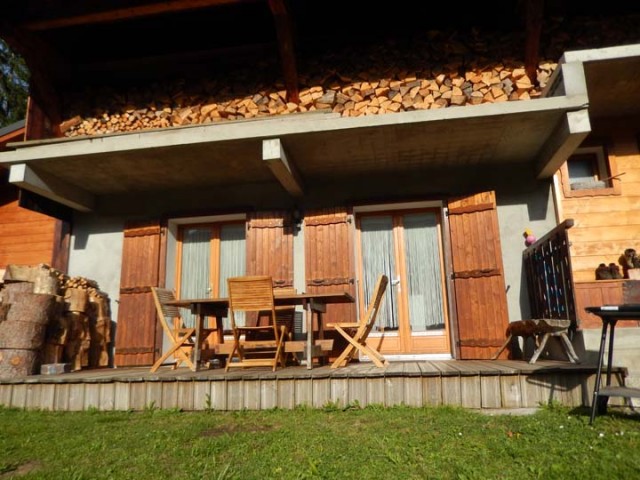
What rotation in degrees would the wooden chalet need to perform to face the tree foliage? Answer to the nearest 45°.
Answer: approximately 135° to its right

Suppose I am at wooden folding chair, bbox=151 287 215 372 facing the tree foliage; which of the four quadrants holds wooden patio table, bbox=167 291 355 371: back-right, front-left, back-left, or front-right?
back-right

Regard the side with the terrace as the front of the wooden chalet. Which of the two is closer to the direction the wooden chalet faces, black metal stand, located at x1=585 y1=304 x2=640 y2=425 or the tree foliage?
the black metal stand

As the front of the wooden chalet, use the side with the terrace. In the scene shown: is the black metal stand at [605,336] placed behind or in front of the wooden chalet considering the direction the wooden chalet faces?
in front

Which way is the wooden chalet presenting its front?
toward the camera
